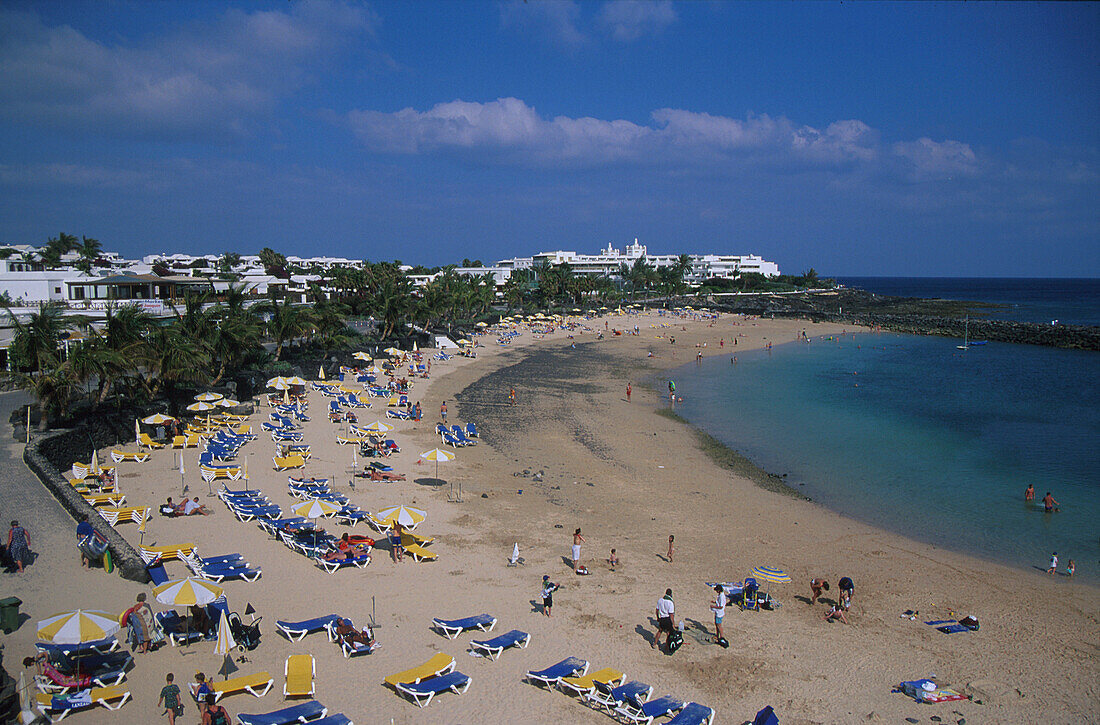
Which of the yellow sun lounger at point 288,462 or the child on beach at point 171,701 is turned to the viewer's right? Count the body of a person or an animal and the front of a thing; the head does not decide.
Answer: the yellow sun lounger

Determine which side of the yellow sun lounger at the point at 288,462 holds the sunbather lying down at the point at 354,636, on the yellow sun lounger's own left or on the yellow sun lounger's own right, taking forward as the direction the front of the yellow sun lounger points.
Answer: on the yellow sun lounger's own right

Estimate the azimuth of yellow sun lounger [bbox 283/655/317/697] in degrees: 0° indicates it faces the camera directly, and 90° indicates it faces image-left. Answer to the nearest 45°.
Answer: approximately 0°

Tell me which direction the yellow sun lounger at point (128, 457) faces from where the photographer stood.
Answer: facing to the right of the viewer

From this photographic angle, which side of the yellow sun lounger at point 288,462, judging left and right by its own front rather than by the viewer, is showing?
right
